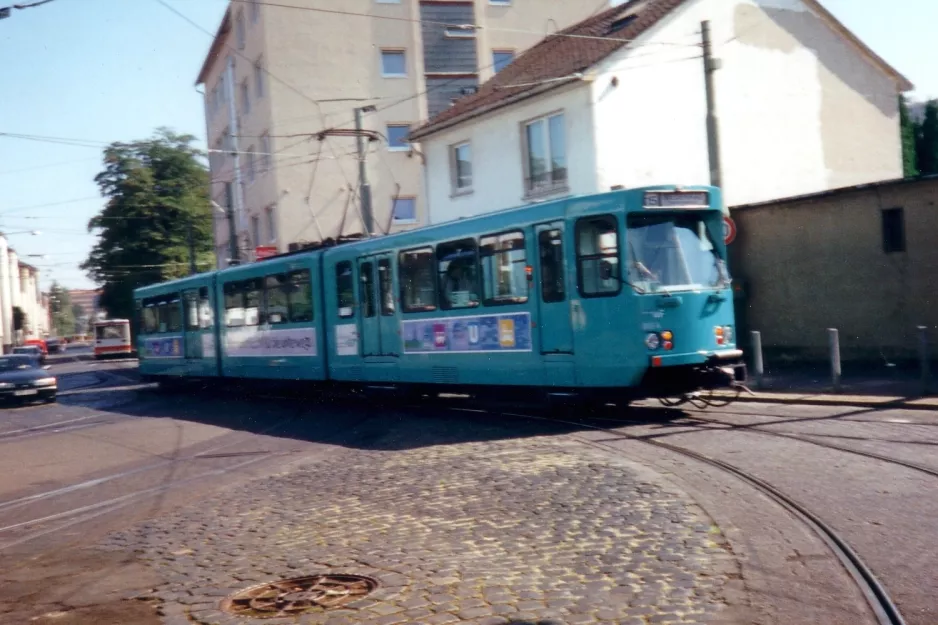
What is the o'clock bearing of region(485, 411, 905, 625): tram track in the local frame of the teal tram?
The tram track is roughly at 1 o'clock from the teal tram.

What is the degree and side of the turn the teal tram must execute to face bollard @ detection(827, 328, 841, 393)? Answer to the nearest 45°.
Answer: approximately 45° to its left

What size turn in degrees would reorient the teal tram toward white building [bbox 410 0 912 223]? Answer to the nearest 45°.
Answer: approximately 90° to its left

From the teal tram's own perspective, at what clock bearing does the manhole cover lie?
The manhole cover is roughly at 2 o'clock from the teal tram.

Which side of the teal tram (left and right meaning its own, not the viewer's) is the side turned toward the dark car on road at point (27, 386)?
back

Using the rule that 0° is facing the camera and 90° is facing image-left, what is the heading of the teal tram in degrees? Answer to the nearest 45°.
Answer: approximately 315°

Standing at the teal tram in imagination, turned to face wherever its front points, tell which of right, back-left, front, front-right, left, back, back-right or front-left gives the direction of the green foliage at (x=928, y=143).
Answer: left
